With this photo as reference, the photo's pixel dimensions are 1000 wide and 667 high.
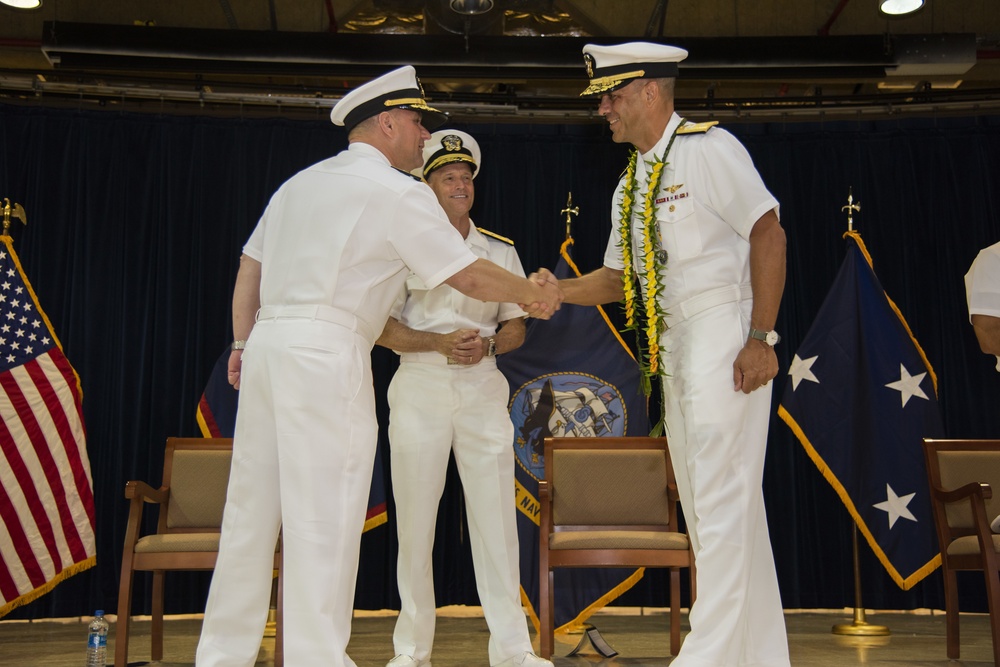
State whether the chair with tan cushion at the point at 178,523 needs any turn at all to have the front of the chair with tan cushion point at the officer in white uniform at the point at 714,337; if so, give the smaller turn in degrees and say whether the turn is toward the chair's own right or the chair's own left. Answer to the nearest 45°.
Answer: approximately 45° to the chair's own left

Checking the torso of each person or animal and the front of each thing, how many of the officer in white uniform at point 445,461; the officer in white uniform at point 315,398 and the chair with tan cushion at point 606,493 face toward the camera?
2

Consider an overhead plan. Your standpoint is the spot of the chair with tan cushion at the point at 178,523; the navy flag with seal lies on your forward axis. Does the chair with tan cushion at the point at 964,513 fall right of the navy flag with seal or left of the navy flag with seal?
right

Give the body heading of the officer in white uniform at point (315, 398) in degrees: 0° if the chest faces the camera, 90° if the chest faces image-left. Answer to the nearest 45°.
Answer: approximately 225°

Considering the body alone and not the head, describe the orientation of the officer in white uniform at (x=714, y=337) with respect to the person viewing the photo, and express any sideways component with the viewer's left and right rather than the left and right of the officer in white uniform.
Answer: facing the viewer and to the left of the viewer

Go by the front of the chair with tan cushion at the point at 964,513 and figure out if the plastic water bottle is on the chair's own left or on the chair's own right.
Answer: on the chair's own right

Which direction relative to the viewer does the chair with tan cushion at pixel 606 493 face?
toward the camera

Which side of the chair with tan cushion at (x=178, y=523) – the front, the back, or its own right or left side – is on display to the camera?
front

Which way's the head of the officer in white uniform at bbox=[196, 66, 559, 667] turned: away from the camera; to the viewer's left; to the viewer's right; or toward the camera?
to the viewer's right
